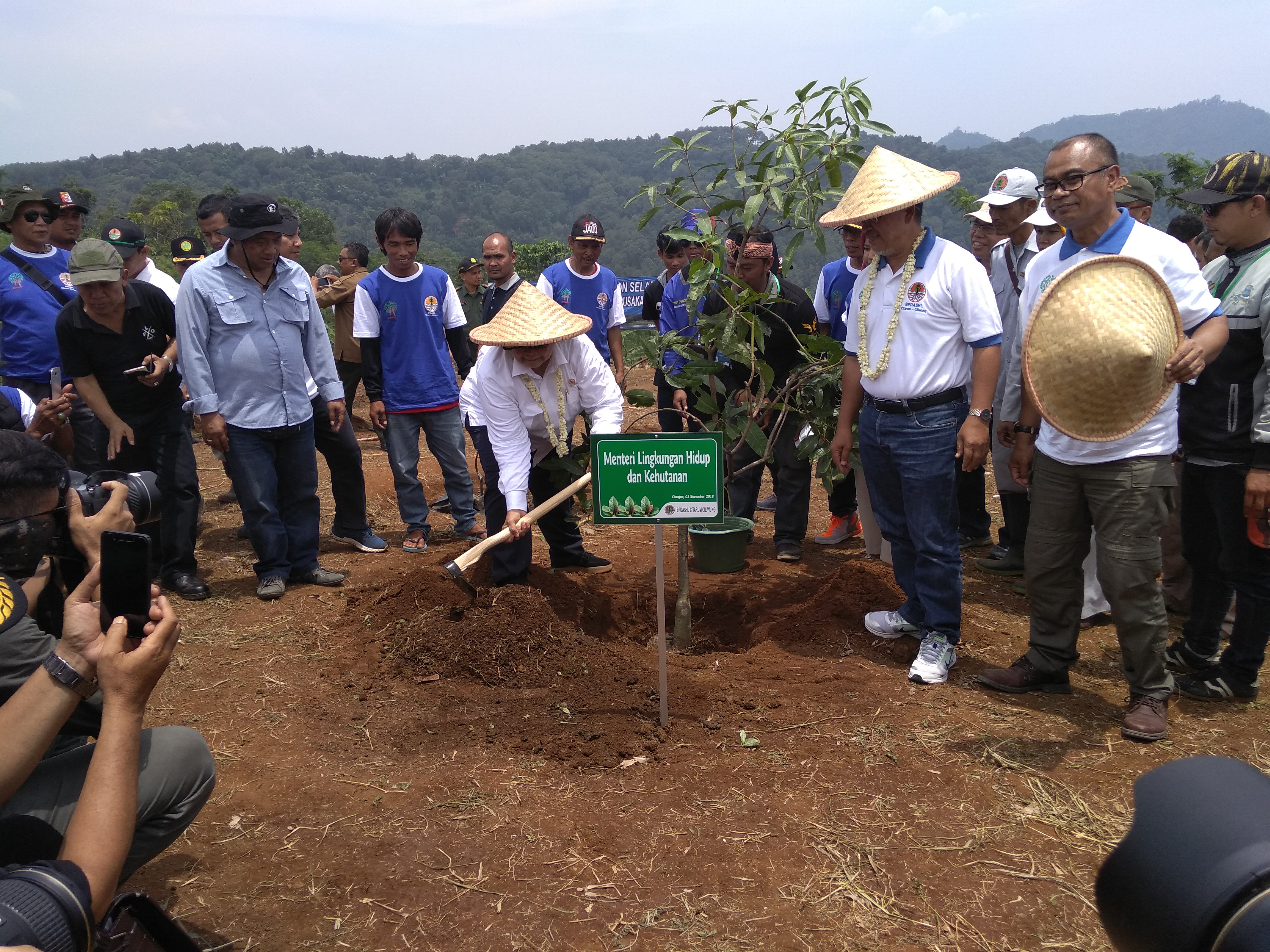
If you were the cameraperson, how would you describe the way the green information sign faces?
facing the viewer

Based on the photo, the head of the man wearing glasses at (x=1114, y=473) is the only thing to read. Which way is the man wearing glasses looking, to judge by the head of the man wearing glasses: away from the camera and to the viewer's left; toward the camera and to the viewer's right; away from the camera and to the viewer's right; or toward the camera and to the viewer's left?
toward the camera and to the viewer's left

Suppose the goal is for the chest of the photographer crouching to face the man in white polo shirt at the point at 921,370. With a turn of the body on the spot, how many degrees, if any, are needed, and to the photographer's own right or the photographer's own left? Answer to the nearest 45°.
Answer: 0° — they already face them

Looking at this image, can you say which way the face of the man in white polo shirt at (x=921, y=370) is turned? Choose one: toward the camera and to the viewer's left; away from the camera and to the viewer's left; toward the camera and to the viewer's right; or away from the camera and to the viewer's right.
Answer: toward the camera and to the viewer's left

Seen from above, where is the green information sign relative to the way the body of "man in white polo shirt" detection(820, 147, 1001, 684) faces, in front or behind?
in front

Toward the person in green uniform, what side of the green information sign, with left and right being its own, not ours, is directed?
back

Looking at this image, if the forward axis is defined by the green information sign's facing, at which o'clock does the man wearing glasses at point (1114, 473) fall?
The man wearing glasses is roughly at 9 o'clock from the green information sign.

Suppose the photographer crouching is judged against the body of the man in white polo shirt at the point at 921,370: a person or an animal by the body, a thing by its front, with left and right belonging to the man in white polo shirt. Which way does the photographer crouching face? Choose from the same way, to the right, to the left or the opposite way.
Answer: the opposite way

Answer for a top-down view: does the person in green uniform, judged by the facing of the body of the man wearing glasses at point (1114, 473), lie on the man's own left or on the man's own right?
on the man's own right
